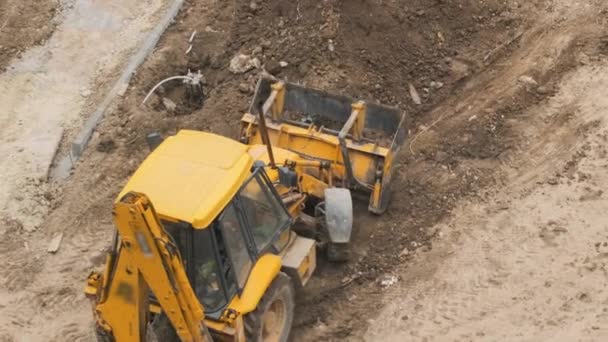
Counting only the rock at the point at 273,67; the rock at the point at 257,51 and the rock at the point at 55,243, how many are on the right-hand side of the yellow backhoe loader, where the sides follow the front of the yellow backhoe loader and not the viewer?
0

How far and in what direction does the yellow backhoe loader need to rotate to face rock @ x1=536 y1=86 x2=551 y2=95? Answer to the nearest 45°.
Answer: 0° — it already faces it

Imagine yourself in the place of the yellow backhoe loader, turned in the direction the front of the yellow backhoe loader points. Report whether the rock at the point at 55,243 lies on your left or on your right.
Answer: on your left

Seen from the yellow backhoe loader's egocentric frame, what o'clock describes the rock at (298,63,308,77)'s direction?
The rock is roughly at 11 o'clock from the yellow backhoe loader.

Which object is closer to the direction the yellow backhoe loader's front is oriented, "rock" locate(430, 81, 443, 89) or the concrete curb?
the rock

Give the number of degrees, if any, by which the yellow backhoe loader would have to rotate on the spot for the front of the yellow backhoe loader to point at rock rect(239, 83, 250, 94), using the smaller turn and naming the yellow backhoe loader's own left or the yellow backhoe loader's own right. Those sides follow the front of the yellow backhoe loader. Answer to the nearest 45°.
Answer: approximately 45° to the yellow backhoe loader's own left

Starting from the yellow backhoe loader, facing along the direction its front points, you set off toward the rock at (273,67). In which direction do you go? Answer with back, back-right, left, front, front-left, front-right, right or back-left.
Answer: front-left

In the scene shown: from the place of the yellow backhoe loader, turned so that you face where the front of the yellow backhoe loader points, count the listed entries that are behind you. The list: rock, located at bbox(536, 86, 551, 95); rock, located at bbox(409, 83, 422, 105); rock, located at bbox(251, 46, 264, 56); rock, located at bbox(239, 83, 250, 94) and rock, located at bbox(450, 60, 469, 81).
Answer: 0

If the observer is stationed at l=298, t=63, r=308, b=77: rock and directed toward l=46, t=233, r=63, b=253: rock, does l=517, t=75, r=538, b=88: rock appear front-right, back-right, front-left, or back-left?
back-left

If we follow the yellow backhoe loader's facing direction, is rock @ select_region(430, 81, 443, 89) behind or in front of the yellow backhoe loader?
in front

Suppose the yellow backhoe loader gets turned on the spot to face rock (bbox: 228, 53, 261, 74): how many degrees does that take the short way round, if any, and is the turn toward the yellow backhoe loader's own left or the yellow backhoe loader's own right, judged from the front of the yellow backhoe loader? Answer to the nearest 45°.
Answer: approximately 45° to the yellow backhoe loader's own left

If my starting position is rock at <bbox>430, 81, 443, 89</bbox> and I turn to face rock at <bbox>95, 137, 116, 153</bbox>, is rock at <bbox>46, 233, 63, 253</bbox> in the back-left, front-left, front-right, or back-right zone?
front-left

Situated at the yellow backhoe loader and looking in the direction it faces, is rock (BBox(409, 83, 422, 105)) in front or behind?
in front

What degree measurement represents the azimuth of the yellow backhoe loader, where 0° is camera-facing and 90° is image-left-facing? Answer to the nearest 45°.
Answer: approximately 225°

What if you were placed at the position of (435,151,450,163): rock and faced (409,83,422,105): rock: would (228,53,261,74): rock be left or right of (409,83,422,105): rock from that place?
left

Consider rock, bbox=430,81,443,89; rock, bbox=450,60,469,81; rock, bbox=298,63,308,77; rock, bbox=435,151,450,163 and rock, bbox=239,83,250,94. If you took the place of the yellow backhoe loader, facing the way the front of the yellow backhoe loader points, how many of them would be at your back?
0

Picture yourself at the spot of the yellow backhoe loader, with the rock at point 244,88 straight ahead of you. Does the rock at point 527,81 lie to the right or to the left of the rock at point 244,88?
right

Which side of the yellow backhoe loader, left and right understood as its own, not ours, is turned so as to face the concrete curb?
left

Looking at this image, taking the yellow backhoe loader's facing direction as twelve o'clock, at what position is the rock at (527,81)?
The rock is roughly at 12 o'clock from the yellow backhoe loader.

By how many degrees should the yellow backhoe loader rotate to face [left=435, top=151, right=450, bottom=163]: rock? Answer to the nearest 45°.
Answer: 0° — it already faces it
